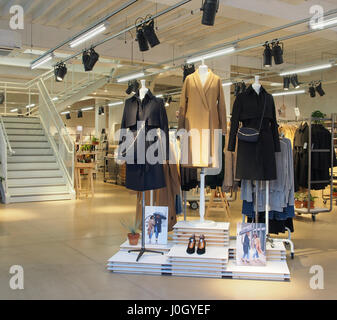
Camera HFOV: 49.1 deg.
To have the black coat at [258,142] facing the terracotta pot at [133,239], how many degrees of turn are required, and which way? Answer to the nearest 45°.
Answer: approximately 90° to its right

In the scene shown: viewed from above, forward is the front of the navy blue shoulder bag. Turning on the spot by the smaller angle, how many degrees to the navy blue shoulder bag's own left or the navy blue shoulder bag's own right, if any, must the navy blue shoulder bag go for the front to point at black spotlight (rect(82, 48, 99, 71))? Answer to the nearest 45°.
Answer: approximately 135° to the navy blue shoulder bag's own right
